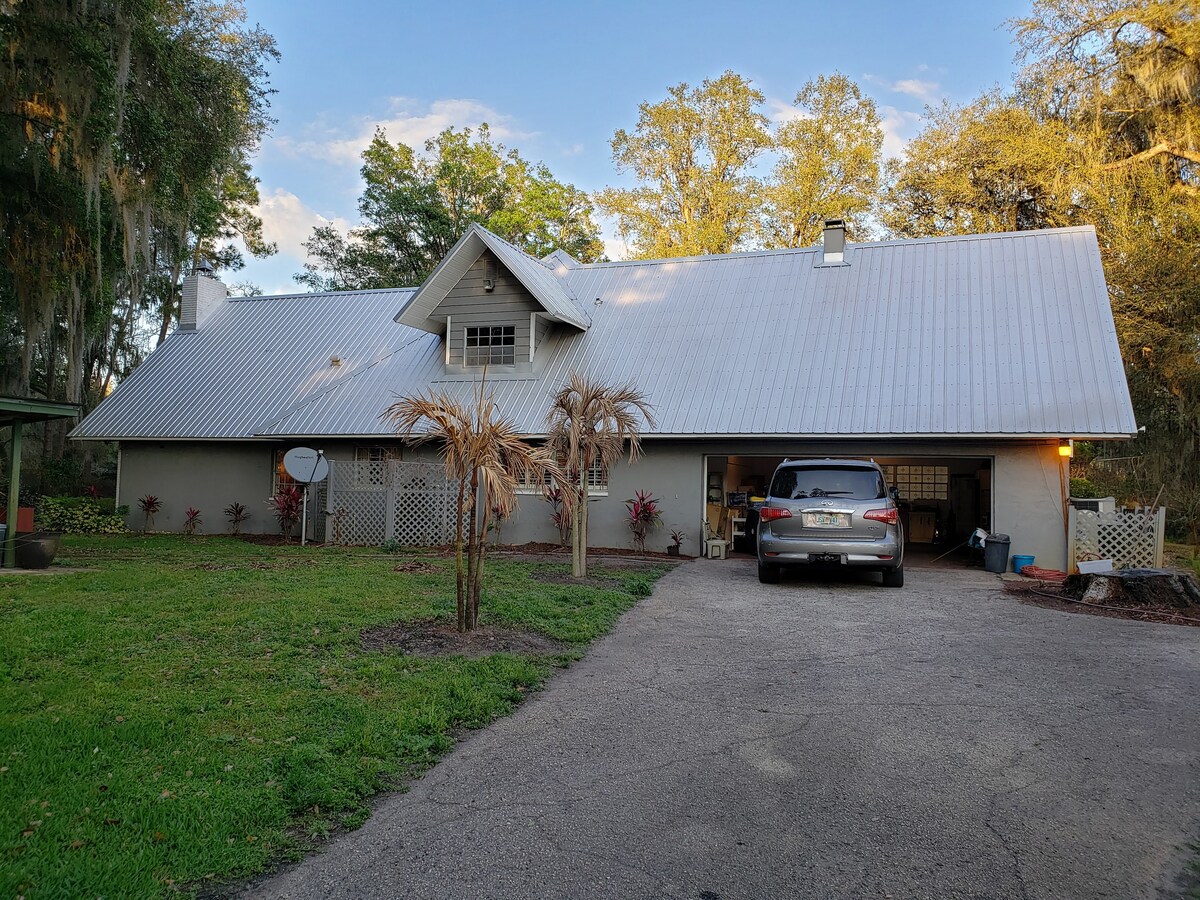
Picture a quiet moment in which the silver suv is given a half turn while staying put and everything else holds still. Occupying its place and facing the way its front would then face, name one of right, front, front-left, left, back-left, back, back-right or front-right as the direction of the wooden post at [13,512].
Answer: right

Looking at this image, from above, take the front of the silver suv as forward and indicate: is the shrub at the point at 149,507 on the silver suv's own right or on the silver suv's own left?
on the silver suv's own left

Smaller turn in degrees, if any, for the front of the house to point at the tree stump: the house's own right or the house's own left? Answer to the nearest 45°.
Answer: approximately 45° to the house's own left

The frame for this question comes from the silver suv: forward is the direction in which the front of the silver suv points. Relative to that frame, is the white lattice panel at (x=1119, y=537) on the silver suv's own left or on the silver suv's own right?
on the silver suv's own right

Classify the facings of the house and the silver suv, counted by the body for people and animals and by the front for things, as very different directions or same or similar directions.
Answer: very different directions

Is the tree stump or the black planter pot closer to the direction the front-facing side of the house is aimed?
the tree stump

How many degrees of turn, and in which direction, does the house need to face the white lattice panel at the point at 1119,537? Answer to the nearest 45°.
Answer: approximately 45° to its left

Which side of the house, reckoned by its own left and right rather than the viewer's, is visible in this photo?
front

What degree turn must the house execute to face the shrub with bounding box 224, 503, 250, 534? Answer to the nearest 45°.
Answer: approximately 90° to its right

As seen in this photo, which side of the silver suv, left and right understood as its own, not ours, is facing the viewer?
back

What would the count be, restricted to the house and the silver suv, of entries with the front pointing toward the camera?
1

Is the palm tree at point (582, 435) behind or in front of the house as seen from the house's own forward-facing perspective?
in front

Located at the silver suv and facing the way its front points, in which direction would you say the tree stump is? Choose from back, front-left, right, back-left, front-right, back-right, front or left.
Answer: right
